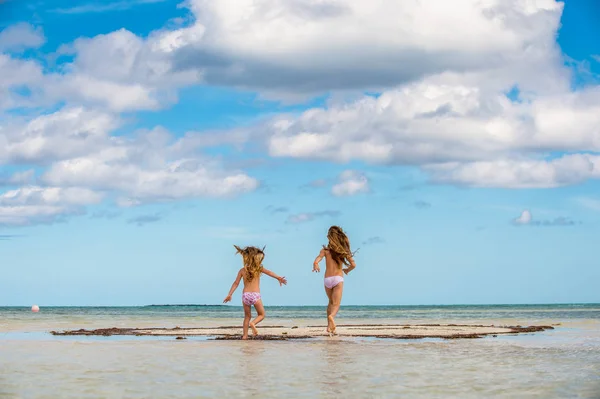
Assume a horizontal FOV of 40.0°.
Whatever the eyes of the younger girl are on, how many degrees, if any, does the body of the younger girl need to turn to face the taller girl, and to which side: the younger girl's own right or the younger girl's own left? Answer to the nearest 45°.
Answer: approximately 90° to the younger girl's own right

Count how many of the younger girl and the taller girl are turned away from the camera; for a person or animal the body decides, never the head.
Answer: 2

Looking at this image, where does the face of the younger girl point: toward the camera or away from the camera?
away from the camera

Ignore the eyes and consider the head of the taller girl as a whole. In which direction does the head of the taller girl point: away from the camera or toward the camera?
away from the camera

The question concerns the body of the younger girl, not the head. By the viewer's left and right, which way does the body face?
facing away from the viewer

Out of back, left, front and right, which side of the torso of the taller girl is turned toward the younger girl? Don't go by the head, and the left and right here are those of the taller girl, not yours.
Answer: left

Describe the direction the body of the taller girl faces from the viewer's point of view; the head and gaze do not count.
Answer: away from the camera
